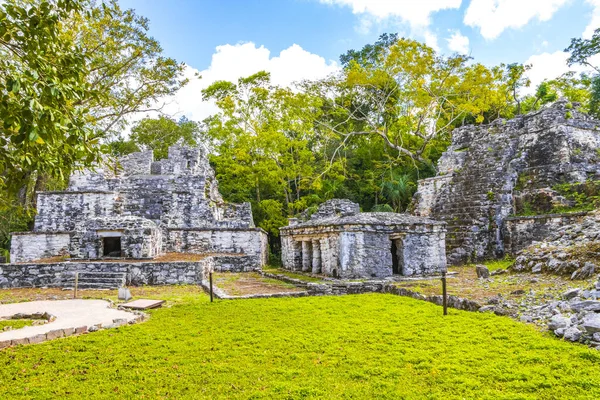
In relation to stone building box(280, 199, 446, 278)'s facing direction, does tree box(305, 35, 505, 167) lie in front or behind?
behind

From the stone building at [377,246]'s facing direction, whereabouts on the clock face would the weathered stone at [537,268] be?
The weathered stone is roughly at 8 o'clock from the stone building.

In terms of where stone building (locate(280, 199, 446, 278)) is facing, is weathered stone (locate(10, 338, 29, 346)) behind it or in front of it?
in front

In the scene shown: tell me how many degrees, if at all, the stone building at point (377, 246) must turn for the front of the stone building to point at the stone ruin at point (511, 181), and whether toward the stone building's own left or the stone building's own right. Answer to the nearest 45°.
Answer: approximately 180°

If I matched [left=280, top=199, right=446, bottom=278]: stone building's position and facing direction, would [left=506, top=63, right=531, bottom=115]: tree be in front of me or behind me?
behind

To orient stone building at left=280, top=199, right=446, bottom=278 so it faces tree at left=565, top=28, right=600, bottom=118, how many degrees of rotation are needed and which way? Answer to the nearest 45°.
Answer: approximately 180°

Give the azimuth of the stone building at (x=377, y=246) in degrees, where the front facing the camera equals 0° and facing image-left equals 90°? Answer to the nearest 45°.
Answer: approximately 45°

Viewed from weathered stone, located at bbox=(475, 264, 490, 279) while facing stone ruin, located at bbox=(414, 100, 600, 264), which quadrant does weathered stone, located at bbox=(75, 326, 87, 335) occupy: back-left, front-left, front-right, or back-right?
back-left

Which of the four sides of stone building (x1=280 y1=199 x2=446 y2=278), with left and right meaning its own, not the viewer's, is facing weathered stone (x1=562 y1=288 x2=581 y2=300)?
left

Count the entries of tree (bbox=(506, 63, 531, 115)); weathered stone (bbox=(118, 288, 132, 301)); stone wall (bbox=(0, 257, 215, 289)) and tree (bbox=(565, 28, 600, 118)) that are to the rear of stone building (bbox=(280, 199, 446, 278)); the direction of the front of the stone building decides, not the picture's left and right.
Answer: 2

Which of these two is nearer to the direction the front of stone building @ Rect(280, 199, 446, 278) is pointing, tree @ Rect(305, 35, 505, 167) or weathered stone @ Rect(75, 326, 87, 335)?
the weathered stone

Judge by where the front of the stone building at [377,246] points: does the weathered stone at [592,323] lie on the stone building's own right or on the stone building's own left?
on the stone building's own left

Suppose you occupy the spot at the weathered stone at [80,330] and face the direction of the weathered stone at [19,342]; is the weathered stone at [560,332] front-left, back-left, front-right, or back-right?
back-left

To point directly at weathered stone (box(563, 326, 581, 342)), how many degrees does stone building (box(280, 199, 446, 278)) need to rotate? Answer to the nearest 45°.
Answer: approximately 45° to its left

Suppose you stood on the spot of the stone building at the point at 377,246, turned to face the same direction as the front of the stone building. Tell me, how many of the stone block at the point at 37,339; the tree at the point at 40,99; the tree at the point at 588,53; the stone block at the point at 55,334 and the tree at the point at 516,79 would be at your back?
2

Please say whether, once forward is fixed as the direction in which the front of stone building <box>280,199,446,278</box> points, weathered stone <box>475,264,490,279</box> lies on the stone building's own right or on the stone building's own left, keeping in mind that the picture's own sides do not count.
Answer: on the stone building's own left
